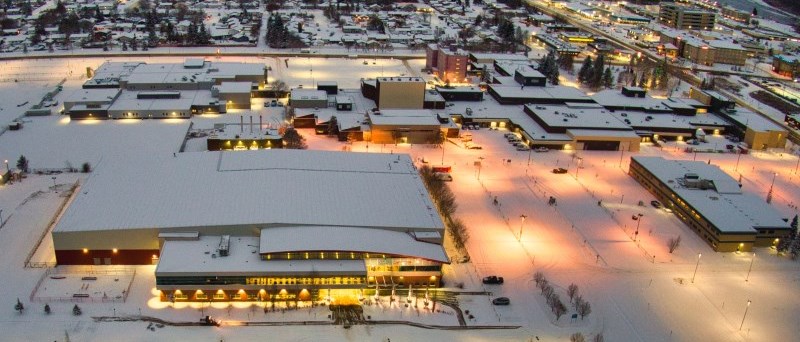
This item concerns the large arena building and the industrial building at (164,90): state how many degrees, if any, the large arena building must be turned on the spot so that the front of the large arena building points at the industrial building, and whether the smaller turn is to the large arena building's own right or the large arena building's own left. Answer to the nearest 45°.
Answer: approximately 180°

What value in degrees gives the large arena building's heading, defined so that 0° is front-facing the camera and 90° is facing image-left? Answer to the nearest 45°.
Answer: approximately 0°

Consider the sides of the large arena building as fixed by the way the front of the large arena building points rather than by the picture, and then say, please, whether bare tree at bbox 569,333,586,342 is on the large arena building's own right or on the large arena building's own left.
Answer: on the large arena building's own left

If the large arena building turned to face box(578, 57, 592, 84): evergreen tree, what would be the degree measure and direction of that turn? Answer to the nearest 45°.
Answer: approximately 135° to its left

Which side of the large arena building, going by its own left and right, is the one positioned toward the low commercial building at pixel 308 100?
back

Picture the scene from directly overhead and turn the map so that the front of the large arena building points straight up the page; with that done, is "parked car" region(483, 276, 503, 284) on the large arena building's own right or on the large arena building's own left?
on the large arena building's own left

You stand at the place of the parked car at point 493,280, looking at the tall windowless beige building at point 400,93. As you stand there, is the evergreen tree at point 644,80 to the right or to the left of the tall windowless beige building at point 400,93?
right

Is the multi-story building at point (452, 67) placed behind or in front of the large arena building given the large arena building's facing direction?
behind

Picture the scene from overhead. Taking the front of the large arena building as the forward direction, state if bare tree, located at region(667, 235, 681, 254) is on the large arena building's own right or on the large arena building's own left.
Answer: on the large arena building's own left

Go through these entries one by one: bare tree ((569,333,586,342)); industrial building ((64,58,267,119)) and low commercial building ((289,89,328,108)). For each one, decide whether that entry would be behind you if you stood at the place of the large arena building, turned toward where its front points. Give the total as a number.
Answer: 2

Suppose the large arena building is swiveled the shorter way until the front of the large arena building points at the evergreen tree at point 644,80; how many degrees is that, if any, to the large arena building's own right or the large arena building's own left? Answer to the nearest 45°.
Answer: approximately 135° to the large arena building's own left

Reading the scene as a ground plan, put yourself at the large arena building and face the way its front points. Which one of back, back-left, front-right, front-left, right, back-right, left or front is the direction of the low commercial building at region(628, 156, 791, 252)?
left
